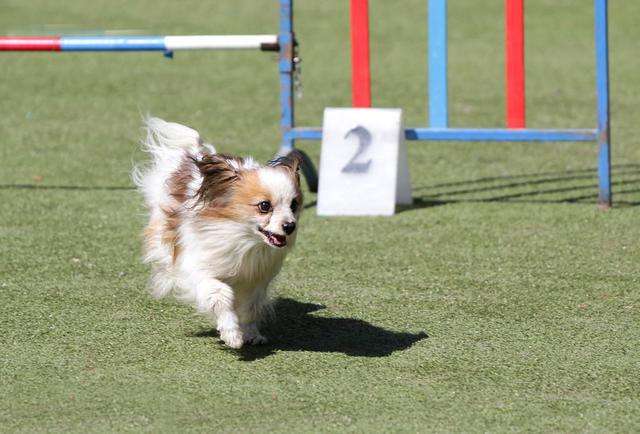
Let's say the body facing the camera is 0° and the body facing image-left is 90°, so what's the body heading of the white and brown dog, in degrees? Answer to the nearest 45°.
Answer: approximately 315°

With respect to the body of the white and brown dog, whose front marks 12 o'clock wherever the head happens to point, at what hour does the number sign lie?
The number sign is roughly at 8 o'clock from the white and brown dog.
